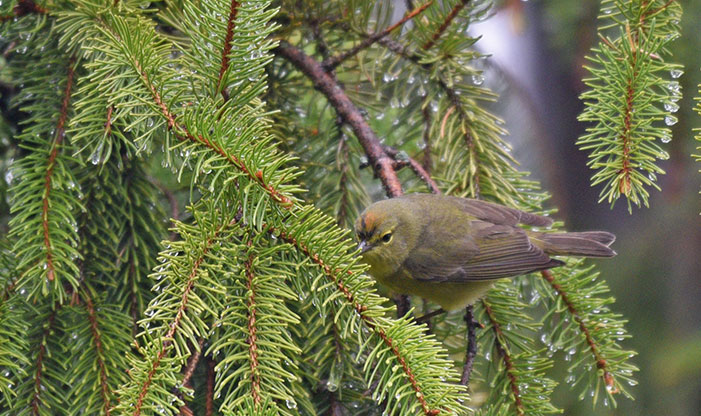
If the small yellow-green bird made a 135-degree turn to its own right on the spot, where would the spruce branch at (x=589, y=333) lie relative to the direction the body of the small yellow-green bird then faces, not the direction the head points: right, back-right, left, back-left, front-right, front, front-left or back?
right

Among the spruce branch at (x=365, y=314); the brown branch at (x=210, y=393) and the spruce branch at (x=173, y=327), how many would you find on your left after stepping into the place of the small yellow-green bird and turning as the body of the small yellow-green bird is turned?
3

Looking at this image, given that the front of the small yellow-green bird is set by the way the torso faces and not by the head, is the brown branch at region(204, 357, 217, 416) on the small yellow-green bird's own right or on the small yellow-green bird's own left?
on the small yellow-green bird's own left

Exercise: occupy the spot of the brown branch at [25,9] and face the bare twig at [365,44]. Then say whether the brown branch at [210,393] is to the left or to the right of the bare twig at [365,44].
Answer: right

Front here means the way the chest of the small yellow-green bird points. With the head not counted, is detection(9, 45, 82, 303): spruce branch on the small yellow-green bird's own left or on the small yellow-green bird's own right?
on the small yellow-green bird's own left

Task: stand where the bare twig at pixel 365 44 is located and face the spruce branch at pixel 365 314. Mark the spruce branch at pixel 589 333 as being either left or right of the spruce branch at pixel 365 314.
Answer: left

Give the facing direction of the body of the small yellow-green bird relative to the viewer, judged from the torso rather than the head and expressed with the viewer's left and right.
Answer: facing to the left of the viewer

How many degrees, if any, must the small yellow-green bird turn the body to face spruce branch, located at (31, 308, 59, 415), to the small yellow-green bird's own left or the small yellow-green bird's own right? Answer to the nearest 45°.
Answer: approximately 45° to the small yellow-green bird's own left

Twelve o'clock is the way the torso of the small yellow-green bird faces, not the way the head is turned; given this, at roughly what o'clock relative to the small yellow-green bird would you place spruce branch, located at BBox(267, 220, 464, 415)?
The spruce branch is roughly at 11 o'clock from the small yellow-green bird.
